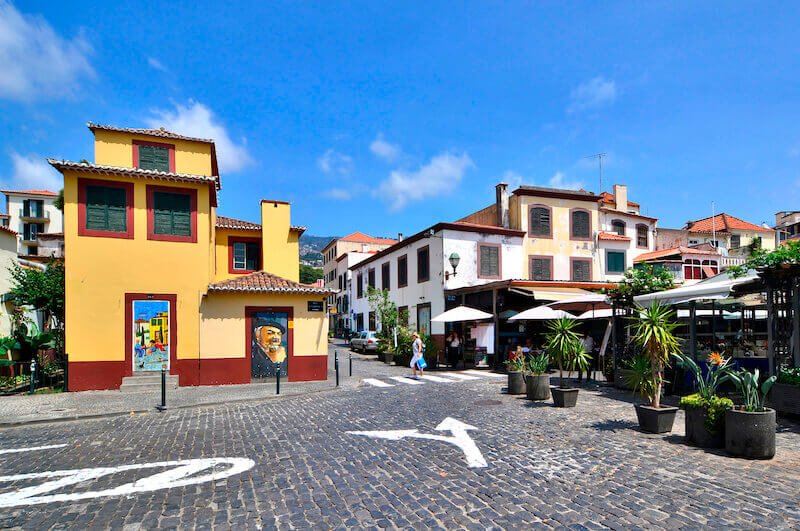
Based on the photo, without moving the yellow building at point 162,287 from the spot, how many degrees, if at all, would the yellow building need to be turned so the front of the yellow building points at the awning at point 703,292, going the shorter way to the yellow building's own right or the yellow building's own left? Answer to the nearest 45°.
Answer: approximately 45° to the yellow building's own left

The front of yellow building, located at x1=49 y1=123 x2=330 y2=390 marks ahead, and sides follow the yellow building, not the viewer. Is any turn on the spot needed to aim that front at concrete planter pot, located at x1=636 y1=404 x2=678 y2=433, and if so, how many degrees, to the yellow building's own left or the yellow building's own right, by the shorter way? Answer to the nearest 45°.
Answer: approximately 45° to the yellow building's own left

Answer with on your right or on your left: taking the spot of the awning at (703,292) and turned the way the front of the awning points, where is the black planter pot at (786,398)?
on your left

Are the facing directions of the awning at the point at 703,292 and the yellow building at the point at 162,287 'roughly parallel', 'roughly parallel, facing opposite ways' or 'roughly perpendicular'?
roughly perpendicular

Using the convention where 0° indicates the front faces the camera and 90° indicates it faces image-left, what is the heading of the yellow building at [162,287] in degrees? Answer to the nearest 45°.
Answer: approximately 0°
